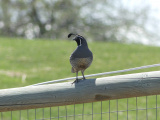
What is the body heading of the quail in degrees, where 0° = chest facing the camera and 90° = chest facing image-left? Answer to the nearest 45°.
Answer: approximately 0°
